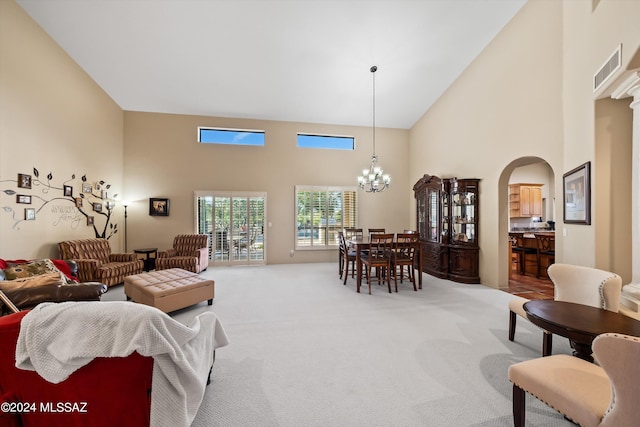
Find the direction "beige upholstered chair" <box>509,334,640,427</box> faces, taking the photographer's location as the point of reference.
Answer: facing away from the viewer and to the left of the viewer

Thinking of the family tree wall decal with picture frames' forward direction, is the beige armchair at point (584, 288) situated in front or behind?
in front

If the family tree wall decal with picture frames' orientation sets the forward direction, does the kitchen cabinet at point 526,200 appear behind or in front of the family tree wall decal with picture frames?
in front

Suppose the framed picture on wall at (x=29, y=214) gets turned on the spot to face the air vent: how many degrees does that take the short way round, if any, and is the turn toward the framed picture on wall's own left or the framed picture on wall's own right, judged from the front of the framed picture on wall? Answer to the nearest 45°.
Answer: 0° — it already faces it

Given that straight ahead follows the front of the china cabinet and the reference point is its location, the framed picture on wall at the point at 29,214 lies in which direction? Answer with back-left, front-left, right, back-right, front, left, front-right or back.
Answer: front

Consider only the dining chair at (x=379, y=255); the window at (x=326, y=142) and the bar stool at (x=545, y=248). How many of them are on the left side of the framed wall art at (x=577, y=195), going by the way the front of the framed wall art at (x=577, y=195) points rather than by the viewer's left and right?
0

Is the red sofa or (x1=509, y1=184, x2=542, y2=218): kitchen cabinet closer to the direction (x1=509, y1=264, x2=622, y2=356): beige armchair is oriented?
the red sofa

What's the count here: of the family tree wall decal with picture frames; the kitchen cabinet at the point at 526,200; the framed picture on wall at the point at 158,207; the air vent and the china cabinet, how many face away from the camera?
0

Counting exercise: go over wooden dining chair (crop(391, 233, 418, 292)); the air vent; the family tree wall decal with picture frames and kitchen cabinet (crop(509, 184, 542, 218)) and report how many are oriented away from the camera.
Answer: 1

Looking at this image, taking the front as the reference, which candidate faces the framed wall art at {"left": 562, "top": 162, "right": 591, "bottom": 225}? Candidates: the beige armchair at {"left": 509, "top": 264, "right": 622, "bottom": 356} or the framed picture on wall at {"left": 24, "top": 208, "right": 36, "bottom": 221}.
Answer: the framed picture on wall

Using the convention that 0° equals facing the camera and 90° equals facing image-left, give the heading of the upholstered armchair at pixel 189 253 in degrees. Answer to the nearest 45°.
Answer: approximately 45°

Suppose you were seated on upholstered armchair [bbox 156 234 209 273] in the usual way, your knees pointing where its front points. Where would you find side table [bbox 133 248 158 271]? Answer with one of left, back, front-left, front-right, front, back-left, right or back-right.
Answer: right

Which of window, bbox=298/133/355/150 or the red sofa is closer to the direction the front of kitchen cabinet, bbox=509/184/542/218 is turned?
the red sofa

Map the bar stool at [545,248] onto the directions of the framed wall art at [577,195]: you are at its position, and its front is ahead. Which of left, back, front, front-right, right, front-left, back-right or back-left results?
back-right

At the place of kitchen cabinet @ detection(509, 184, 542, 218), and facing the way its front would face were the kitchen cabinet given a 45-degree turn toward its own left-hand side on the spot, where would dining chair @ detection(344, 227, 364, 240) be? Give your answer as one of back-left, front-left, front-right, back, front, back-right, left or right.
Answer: right

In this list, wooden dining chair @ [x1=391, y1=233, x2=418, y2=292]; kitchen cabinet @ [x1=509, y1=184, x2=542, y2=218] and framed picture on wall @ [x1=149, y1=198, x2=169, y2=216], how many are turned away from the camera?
1

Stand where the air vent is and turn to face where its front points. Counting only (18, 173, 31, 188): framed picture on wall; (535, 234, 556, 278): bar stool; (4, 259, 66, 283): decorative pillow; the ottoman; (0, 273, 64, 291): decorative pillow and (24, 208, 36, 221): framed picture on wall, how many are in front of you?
5

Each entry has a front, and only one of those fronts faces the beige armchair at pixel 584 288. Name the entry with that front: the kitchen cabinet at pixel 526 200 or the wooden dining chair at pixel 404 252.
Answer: the kitchen cabinet

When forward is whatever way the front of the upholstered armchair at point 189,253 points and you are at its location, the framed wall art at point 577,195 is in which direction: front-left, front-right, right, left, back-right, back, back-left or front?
left

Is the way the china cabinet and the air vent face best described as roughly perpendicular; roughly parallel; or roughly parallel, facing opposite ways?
roughly parallel

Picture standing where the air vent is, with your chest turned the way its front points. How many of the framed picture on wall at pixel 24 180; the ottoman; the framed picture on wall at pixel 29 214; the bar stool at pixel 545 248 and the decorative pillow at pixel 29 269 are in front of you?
4

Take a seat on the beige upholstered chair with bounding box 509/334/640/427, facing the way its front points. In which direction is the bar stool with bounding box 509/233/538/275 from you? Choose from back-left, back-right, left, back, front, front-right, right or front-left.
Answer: front-right
